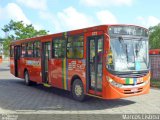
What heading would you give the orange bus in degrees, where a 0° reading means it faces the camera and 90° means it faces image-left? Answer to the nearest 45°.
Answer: approximately 315°
